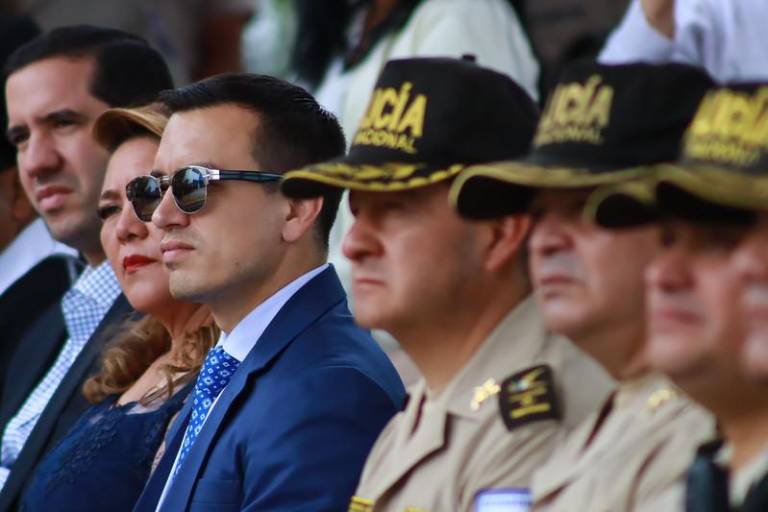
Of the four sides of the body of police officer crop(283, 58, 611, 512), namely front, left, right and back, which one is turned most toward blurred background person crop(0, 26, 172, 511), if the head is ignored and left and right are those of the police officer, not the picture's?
right

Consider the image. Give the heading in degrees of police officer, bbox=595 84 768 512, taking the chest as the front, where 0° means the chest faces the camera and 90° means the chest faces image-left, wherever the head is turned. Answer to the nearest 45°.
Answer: approximately 45°

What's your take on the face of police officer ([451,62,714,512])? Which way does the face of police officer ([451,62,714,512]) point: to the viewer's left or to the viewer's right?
to the viewer's left

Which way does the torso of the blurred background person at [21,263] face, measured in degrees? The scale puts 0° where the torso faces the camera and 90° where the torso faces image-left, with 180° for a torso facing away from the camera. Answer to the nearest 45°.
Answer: approximately 45°

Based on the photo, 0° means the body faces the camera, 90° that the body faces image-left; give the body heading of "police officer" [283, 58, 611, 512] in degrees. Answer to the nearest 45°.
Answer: approximately 45°

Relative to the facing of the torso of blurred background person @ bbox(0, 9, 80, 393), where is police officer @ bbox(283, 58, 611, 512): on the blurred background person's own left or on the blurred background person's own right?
on the blurred background person's own left
